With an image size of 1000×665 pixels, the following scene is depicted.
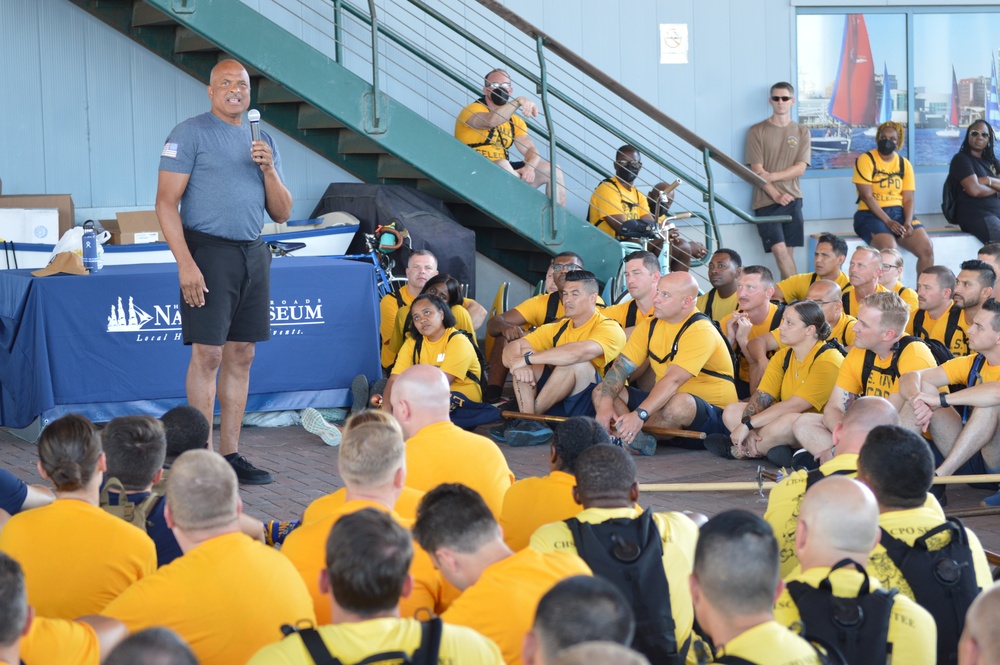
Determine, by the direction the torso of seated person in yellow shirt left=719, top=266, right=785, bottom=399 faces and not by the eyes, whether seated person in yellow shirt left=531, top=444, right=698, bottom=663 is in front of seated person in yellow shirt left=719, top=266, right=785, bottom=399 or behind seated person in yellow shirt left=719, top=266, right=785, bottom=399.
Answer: in front

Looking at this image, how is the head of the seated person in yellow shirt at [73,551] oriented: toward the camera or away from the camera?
away from the camera

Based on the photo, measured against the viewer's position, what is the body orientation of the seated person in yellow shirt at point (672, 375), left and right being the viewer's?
facing the viewer and to the left of the viewer

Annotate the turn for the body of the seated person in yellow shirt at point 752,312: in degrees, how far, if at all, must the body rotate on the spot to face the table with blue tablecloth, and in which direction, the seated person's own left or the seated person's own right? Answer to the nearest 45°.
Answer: approximately 45° to the seated person's own right

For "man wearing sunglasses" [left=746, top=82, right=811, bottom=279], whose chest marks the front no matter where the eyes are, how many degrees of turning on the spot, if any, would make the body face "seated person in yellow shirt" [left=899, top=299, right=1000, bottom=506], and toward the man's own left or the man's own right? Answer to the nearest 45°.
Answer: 0° — they already face them

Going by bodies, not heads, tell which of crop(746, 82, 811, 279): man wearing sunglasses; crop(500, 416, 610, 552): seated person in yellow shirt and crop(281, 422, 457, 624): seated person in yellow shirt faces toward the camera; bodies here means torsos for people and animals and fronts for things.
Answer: the man wearing sunglasses

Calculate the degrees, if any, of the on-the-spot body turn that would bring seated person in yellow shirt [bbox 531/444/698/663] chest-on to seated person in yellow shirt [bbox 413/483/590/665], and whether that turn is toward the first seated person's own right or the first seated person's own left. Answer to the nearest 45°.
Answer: approximately 135° to the first seated person's own left

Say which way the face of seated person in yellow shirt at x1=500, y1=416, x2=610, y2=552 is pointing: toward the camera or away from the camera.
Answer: away from the camera

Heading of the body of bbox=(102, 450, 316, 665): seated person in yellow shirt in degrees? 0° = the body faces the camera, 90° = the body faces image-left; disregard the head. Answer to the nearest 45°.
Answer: approximately 180°

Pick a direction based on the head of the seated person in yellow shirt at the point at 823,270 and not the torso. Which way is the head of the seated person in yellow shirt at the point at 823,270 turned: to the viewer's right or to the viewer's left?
to the viewer's left

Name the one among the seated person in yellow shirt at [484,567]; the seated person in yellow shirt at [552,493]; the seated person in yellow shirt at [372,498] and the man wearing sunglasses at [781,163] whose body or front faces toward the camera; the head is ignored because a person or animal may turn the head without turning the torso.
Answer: the man wearing sunglasses

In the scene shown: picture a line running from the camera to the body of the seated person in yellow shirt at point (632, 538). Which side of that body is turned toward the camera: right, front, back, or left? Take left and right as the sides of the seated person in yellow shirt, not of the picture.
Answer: back

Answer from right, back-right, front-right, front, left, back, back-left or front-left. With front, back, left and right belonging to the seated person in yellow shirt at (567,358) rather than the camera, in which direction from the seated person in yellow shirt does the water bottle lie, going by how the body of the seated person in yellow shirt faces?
front-right

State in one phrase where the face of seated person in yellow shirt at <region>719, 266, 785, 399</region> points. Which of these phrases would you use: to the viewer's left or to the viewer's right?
to the viewer's left

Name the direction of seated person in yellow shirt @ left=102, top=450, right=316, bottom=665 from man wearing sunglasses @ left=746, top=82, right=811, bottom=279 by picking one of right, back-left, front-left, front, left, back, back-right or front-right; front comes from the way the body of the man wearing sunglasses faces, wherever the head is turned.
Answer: front

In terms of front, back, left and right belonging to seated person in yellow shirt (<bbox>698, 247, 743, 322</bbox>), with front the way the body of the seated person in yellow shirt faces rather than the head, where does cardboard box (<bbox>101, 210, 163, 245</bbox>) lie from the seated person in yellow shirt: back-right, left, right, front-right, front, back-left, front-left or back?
front-right

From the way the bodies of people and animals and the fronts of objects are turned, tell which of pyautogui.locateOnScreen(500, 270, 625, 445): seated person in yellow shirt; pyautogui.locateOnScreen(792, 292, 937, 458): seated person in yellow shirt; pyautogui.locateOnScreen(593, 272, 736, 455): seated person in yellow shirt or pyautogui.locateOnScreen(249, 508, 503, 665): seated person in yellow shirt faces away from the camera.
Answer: pyautogui.locateOnScreen(249, 508, 503, 665): seated person in yellow shirt

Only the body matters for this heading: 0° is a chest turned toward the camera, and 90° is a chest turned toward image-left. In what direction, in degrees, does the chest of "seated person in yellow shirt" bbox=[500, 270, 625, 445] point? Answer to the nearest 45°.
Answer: approximately 45°
